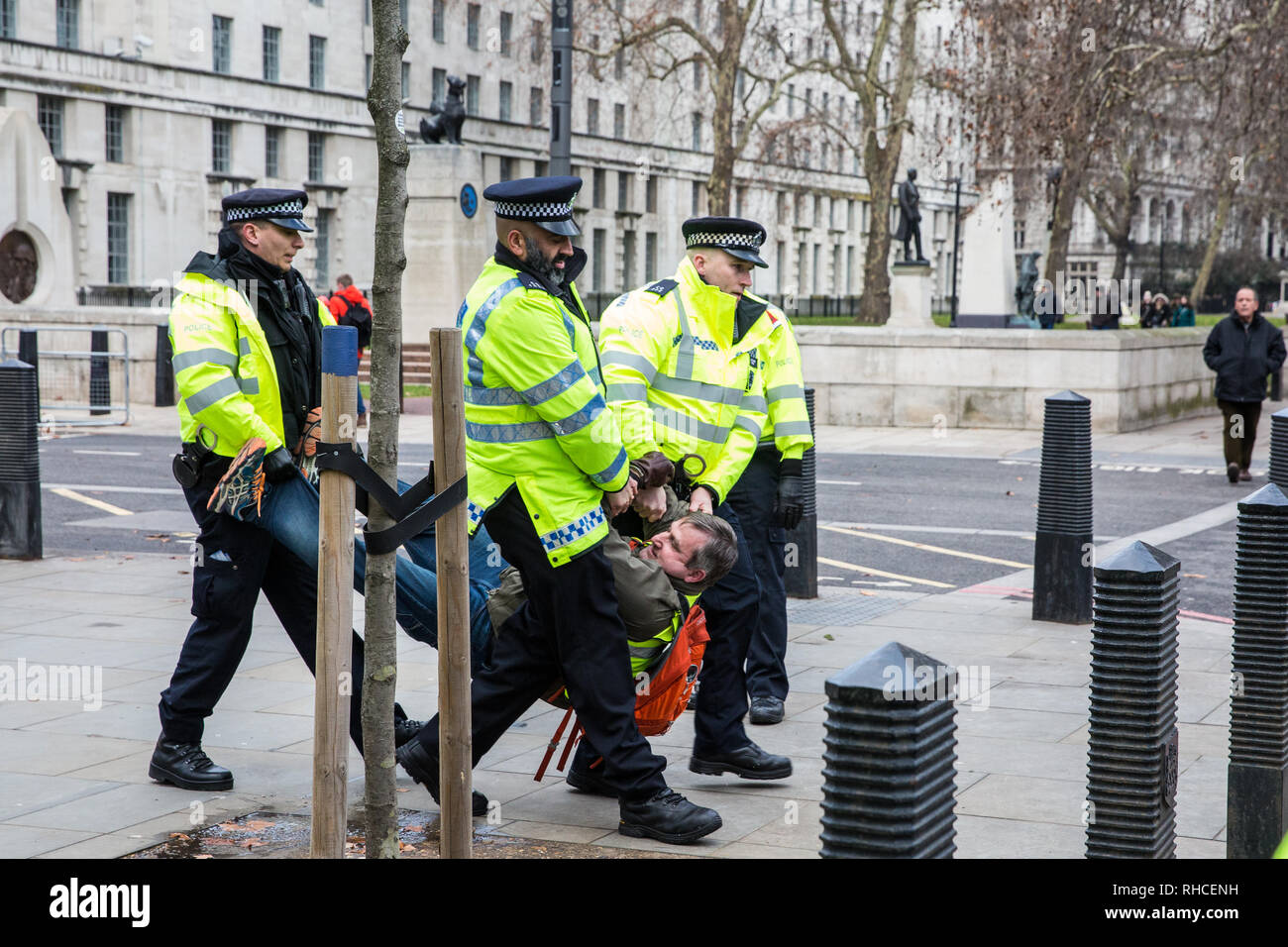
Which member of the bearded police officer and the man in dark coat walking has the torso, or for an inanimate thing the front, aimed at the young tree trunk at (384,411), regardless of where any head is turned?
the man in dark coat walking

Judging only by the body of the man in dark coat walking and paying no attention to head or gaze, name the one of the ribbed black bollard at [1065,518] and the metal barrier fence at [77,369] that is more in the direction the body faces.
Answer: the ribbed black bollard

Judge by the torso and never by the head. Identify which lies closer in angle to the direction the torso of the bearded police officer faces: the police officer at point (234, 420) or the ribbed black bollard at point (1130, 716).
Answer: the ribbed black bollard

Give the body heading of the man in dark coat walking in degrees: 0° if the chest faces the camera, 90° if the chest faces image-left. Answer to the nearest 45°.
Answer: approximately 0°

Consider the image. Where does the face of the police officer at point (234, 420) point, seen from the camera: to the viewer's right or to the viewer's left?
to the viewer's right

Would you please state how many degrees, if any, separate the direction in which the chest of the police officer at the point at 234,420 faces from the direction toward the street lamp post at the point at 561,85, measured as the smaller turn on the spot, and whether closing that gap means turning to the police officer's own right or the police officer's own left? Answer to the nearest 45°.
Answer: approximately 135° to the police officer's own left

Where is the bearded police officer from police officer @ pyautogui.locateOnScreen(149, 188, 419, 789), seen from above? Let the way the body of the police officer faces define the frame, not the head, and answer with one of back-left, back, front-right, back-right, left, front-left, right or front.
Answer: front

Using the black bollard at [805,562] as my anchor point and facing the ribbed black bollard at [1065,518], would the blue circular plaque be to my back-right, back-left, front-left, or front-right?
back-left

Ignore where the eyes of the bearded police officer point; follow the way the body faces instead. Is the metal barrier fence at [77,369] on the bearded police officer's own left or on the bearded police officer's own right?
on the bearded police officer's own left

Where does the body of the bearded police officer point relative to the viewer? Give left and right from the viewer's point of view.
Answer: facing to the right of the viewer

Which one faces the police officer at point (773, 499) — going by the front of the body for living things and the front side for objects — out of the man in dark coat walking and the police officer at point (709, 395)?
the man in dark coat walking

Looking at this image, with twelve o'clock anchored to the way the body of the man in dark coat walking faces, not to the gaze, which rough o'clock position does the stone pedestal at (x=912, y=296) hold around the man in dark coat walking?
The stone pedestal is roughly at 5 o'clock from the man in dark coat walking.

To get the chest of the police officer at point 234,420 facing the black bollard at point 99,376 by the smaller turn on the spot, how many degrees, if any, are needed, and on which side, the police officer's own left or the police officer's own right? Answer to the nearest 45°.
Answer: approximately 135° to the police officer's own left

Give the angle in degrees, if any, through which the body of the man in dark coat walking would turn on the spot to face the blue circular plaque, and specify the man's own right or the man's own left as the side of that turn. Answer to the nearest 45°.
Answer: approximately 135° to the man's own right
